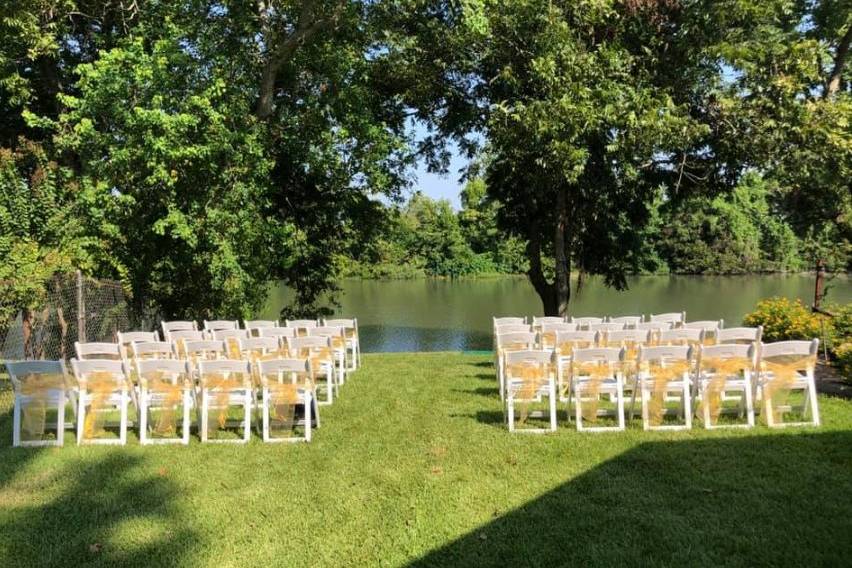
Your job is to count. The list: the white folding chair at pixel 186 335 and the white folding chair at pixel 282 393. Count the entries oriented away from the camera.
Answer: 2

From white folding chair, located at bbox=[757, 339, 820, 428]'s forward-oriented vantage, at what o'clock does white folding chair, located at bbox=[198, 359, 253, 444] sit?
white folding chair, located at bbox=[198, 359, 253, 444] is roughly at 8 o'clock from white folding chair, located at bbox=[757, 339, 820, 428].

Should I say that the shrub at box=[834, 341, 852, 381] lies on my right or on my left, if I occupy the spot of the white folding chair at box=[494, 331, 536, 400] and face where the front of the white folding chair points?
on my right

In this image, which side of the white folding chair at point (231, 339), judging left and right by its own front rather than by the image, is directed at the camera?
back

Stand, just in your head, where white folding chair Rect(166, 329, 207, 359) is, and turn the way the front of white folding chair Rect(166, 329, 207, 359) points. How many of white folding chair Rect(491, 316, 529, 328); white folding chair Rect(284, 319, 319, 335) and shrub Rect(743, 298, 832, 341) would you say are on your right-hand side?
3

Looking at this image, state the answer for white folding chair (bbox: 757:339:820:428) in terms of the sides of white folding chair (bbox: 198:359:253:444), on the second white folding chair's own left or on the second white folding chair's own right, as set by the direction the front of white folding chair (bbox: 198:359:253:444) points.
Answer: on the second white folding chair's own right

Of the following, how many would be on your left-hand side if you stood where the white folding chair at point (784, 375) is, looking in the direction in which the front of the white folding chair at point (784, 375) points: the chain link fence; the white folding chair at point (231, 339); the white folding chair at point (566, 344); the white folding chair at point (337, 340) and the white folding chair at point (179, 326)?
5

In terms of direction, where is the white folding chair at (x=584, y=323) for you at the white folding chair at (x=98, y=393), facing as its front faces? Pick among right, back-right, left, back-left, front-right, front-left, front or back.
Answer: right

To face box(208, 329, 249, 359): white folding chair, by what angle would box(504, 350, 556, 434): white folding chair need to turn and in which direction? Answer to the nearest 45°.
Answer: approximately 90° to its left

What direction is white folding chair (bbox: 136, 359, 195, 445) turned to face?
away from the camera

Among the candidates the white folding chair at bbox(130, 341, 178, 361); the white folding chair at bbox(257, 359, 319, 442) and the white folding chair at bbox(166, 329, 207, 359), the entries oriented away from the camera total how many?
3

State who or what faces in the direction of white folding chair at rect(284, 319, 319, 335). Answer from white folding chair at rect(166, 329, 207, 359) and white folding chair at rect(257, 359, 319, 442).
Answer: white folding chair at rect(257, 359, 319, 442)

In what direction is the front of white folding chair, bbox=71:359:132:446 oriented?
away from the camera

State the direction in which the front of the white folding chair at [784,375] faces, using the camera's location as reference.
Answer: facing away from the viewer

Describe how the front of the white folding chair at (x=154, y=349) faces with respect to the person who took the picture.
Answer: facing away from the viewer

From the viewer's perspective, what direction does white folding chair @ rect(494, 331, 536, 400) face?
away from the camera

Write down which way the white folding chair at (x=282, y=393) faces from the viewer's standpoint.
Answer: facing away from the viewer

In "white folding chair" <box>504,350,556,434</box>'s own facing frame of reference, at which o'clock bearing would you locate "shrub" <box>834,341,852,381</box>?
The shrub is roughly at 2 o'clock from the white folding chair.
